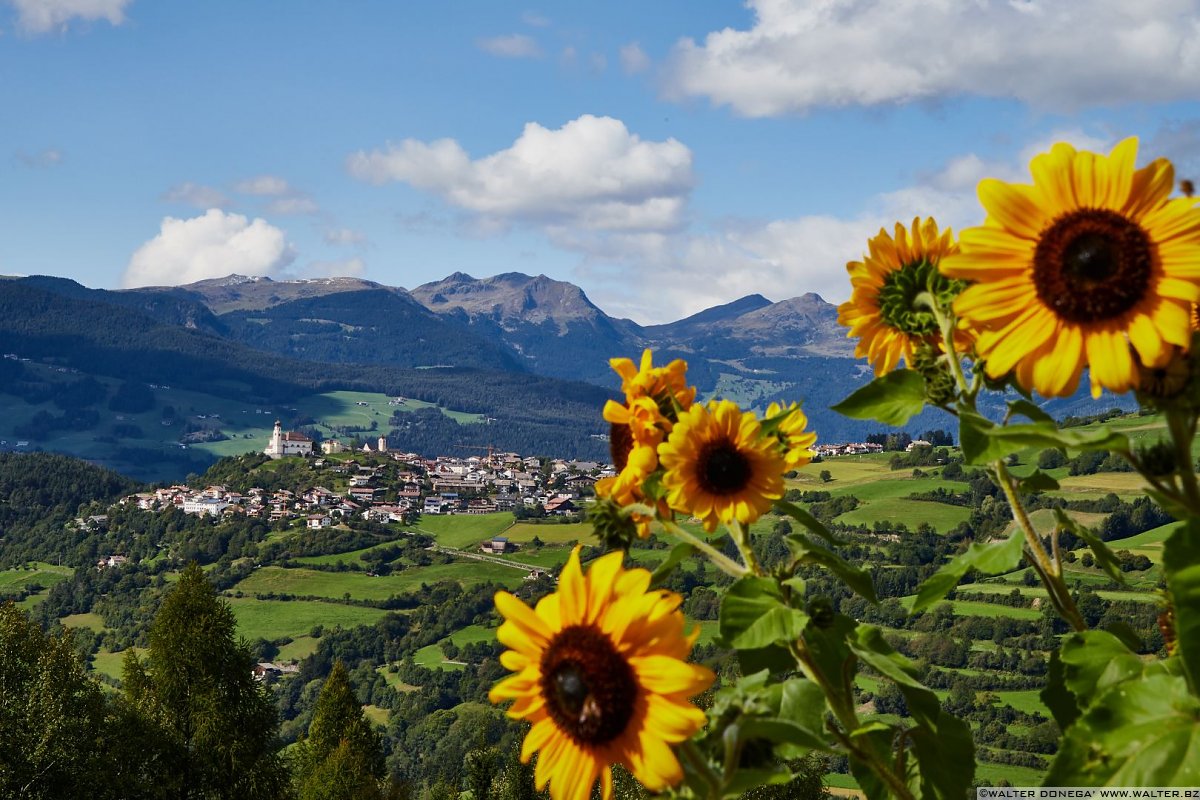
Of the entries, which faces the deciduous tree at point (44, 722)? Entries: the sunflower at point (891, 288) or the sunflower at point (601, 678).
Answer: the sunflower at point (891, 288)

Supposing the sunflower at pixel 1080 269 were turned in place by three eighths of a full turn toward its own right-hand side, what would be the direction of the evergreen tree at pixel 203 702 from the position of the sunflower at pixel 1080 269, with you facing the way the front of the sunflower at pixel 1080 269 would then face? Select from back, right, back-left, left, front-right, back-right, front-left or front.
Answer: front

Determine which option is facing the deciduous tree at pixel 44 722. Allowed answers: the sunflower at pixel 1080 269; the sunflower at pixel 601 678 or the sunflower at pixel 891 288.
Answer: the sunflower at pixel 891 288

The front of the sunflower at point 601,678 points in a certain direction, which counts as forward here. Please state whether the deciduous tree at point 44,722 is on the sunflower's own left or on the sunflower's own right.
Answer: on the sunflower's own right

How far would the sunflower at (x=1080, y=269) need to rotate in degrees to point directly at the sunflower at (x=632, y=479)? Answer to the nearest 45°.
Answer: approximately 135° to its right

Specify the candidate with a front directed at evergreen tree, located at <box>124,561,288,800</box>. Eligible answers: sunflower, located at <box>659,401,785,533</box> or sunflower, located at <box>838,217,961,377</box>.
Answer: sunflower, located at <box>838,217,961,377</box>

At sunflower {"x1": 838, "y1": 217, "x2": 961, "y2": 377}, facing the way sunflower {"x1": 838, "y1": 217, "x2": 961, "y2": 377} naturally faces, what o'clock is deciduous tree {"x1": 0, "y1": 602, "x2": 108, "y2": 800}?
The deciduous tree is roughly at 12 o'clock from the sunflower.

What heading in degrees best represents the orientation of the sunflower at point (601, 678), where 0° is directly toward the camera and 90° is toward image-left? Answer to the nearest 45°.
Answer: approximately 45°
